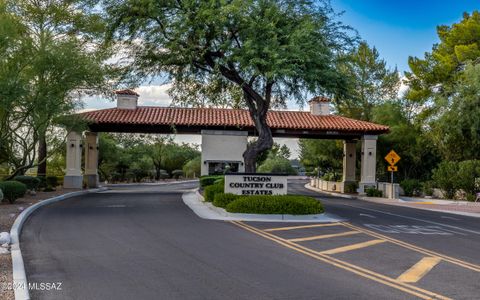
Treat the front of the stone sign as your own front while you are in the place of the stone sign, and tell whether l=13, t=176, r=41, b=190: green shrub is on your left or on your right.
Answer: on your right

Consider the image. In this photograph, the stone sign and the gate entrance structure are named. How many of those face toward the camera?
2

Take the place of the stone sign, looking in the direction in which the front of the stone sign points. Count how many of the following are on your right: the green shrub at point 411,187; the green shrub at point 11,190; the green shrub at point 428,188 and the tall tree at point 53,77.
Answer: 2

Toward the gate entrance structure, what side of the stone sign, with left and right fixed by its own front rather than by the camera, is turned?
back

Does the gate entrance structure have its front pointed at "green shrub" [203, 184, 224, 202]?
yes

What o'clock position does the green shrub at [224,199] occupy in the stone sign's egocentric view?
The green shrub is roughly at 2 o'clock from the stone sign.

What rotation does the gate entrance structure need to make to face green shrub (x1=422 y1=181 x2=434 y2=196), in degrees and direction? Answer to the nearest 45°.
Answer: approximately 90° to its left

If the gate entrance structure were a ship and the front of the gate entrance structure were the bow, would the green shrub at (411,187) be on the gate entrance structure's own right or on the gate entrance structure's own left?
on the gate entrance structure's own left

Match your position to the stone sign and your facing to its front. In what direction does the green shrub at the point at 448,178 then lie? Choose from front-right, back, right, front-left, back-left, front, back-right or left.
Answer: back-left

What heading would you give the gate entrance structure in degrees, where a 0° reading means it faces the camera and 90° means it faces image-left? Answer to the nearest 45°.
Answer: approximately 0°

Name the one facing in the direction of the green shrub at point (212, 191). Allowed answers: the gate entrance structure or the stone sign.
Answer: the gate entrance structure

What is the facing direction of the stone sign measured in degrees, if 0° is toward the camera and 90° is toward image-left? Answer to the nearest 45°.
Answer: approximately 0°

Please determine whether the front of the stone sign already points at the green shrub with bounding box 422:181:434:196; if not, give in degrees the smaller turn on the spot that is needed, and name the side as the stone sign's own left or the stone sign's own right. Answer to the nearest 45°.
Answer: approximately 135° to the stone sign's own left

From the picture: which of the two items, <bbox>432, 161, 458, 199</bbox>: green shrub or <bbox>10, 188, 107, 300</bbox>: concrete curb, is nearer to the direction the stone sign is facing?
the concrete curb
